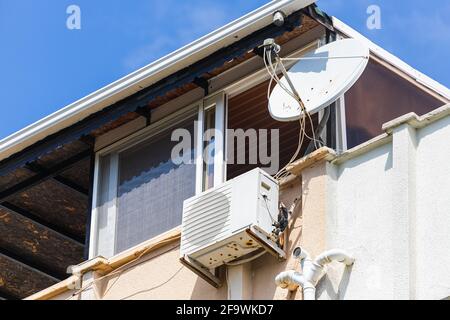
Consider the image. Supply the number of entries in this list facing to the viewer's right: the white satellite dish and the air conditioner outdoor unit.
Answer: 0

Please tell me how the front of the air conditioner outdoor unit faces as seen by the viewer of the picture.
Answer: facing the viewer and to the left of the viewer

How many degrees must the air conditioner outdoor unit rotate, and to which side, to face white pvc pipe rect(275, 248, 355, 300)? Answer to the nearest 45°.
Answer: approximately 90° to its left

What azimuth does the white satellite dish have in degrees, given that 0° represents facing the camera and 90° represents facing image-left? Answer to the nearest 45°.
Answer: approximately 45°

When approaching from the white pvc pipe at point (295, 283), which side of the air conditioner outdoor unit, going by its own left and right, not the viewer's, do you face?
left
